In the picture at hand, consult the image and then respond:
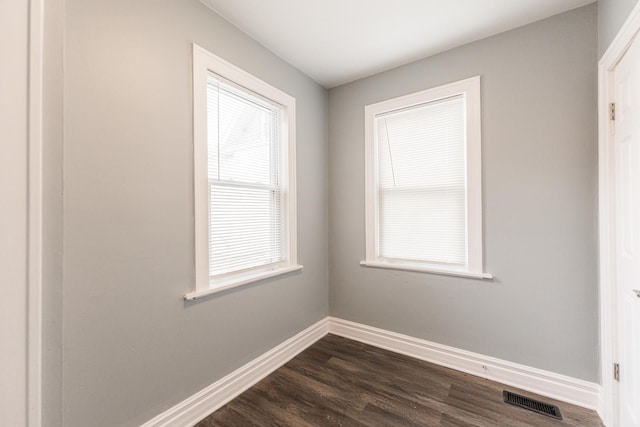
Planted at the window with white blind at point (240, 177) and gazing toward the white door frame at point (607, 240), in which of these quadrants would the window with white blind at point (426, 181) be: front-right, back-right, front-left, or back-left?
front-left

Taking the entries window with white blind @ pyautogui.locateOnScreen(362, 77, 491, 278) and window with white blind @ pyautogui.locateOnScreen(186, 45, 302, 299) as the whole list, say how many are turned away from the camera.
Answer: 0

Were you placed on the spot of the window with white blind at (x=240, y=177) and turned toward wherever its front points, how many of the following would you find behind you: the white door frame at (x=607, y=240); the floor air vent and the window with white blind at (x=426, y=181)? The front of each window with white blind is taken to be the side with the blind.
0

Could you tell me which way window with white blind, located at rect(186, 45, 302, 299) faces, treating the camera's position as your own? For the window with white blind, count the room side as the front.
facing the viewer and to the right of the viewer

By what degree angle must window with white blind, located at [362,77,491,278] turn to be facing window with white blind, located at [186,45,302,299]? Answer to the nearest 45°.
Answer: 0° — it already faces it

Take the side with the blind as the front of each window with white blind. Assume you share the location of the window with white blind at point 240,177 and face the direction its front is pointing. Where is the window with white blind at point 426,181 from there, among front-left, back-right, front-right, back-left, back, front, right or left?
front-left

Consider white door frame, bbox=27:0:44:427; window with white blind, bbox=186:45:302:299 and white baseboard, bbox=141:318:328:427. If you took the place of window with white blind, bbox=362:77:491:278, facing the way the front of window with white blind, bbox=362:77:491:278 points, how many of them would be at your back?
0

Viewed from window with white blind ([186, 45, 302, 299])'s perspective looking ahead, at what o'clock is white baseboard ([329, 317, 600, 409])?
The white baseboard is roughly at 11 o'clock from the window with white blind.

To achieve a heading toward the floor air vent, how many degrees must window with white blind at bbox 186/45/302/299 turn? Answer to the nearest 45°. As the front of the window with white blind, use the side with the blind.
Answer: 0° — it already faces it

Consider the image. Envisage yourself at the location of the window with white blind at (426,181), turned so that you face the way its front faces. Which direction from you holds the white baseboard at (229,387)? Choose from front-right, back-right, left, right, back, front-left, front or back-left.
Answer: front

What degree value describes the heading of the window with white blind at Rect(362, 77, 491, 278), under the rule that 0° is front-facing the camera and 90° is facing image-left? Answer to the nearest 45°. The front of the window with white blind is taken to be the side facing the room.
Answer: approximately 45°
